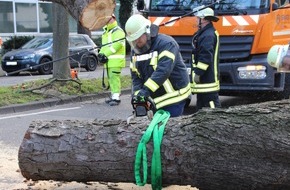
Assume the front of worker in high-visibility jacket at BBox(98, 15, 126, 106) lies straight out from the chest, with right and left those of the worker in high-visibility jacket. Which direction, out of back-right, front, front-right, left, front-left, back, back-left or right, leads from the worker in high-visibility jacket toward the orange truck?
back-left

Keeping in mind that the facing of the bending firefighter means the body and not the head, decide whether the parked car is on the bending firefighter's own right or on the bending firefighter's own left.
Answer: on the bending firefighter's own right

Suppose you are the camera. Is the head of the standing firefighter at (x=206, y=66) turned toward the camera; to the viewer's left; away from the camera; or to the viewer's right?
to the viewer's left

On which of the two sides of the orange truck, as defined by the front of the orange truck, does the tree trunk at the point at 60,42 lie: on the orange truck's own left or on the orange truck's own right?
on the orange truck's own right

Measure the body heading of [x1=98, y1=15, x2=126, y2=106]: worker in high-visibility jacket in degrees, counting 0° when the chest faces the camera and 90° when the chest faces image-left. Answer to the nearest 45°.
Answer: approximately 90°

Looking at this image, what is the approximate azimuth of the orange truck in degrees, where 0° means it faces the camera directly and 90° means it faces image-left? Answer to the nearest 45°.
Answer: approximately 45°

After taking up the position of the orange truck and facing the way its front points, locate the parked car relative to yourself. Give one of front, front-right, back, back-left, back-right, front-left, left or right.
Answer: right

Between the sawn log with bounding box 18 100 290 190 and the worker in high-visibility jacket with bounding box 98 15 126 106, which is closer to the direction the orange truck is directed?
the sawn log
